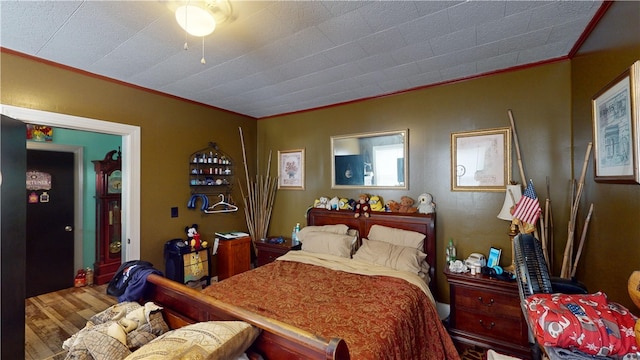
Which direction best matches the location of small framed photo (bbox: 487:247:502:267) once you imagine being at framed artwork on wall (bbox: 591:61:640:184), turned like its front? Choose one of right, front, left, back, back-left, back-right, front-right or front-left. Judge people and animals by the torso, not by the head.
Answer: right

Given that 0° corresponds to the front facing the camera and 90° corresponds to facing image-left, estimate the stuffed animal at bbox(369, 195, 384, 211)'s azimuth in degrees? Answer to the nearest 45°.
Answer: approximately 45°

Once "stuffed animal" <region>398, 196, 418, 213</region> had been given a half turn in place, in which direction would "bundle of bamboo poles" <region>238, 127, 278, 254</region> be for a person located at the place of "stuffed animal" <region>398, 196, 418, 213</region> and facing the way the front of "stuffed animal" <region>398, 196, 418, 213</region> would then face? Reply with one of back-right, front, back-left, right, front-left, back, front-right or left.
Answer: left

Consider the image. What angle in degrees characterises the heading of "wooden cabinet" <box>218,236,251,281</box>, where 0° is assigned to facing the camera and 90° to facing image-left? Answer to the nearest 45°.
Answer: approximately 315°

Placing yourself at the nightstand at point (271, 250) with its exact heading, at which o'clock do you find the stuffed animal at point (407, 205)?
The stuffed animal is roughly at 10 o'clock from the nightstand.

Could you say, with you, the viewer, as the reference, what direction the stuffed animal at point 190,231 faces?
facing the viewer and to the right of the viewer

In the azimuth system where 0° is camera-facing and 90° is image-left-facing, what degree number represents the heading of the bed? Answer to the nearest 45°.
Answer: approximately 45°

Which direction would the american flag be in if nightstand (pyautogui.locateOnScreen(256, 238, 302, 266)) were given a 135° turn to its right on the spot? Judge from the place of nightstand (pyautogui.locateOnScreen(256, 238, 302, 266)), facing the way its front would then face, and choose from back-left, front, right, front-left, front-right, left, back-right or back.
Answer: back

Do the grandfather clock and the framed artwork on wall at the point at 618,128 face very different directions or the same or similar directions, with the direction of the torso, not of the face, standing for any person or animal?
very different directions

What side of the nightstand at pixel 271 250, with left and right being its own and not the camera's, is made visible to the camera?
front

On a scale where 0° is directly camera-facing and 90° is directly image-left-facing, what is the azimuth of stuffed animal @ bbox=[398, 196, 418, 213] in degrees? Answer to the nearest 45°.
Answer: approximately 0°

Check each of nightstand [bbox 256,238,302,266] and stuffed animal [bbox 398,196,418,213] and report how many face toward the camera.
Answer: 2
